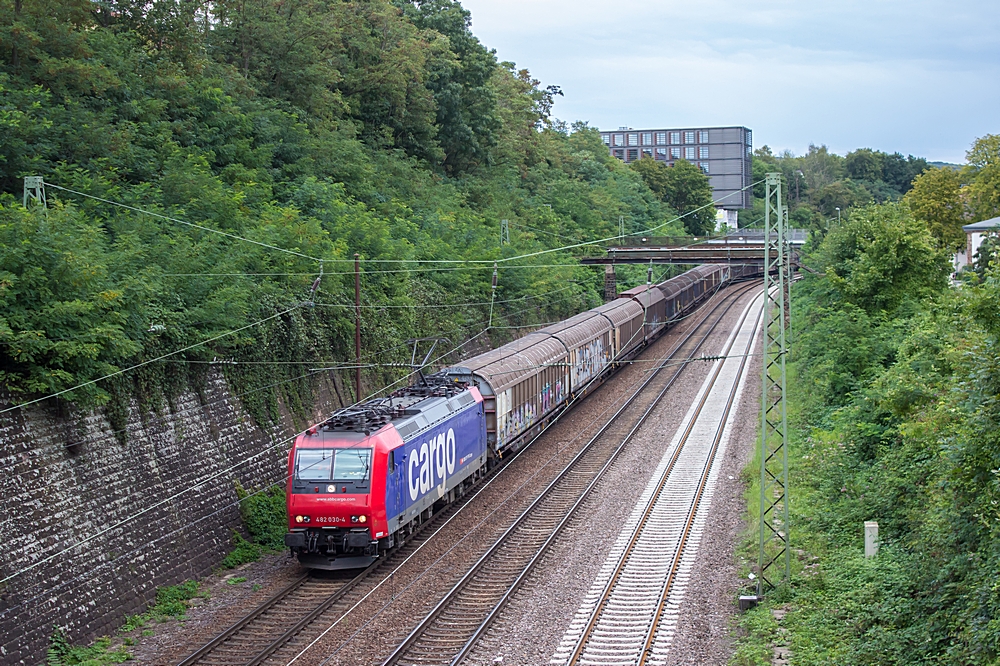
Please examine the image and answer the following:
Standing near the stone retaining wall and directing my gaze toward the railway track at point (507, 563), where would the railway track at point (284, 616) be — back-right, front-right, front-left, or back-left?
front-right

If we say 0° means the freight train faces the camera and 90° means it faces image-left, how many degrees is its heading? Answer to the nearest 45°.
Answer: approximately 45°

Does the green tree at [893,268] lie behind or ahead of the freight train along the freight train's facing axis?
behind

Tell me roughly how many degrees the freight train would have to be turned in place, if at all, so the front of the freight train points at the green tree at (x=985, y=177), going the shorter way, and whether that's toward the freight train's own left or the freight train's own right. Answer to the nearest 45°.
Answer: approximately 180°

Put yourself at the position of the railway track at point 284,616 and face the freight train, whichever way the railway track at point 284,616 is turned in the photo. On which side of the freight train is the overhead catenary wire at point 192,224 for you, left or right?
left

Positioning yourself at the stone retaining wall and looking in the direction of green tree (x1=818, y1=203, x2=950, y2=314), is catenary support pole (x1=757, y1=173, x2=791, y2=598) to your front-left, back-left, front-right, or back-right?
front-right

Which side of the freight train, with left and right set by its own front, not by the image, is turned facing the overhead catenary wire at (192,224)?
right
